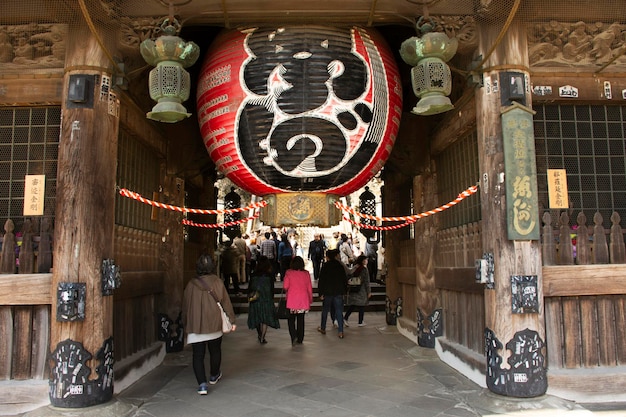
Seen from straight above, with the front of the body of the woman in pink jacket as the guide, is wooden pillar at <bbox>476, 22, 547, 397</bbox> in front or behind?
behind

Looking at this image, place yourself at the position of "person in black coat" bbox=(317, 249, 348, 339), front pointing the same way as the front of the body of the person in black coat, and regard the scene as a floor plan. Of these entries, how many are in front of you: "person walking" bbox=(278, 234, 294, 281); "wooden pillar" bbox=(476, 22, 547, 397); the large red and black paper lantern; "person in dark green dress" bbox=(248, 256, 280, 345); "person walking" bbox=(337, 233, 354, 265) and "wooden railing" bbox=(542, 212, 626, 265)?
2

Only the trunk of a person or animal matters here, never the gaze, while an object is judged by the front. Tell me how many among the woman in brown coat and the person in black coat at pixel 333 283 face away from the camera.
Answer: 2

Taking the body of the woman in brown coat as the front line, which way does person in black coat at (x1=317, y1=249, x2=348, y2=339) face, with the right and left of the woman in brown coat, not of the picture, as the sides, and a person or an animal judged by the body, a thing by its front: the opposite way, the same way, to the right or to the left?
the same way

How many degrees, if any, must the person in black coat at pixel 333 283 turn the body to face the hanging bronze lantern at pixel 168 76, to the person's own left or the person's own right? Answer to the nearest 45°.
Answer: approximately 180°

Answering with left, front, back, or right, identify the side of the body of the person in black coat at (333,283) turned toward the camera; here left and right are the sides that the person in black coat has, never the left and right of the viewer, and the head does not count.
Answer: back

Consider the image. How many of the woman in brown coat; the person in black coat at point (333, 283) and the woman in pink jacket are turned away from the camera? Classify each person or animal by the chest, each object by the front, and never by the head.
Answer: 3

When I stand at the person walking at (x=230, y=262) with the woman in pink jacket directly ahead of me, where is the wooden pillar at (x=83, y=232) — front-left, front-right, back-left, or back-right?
front-right

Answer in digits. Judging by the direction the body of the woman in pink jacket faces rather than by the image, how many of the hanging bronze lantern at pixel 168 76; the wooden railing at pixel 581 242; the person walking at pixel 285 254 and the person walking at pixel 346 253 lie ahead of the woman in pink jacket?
2

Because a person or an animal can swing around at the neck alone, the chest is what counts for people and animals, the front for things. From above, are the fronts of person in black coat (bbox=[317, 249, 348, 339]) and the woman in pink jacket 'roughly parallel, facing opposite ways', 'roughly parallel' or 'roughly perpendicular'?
roughly parallel

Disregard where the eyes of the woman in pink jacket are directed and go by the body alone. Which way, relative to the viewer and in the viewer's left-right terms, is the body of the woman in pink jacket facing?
facing away from the viewer

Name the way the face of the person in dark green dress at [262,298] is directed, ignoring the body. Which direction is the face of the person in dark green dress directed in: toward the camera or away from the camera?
away from the camera

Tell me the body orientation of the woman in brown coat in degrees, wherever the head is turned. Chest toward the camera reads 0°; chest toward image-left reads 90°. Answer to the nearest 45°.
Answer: approximately 180°

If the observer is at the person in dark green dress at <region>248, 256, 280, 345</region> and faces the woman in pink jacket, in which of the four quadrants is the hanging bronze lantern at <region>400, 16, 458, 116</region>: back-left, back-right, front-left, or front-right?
front-right

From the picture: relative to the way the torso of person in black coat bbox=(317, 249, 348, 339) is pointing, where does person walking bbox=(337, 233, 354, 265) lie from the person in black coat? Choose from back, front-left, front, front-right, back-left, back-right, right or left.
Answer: front

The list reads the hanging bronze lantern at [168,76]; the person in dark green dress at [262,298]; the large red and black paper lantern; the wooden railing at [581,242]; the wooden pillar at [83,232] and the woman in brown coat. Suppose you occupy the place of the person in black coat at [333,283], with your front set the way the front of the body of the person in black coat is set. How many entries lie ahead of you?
0

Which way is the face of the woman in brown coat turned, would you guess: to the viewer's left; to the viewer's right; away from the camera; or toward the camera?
away from the camera
